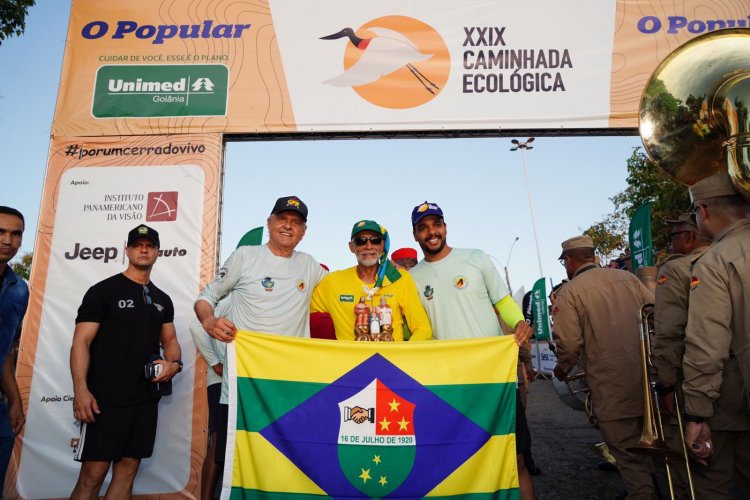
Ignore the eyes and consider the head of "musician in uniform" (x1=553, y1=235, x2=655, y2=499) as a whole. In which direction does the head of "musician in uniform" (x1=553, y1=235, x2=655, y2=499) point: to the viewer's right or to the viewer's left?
to the viewer's left

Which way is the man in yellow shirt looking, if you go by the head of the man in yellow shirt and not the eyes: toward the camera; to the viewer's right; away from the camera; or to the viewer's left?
toward the camera

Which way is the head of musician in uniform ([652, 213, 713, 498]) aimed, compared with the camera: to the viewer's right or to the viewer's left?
to the viewer's left

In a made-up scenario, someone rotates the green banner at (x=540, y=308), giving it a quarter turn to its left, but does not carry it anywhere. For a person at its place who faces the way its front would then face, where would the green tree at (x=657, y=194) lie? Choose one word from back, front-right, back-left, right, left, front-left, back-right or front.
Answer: front-left

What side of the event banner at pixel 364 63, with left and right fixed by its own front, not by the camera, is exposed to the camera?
front

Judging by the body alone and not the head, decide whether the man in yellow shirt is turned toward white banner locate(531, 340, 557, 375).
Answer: no

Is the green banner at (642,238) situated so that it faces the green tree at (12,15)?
no

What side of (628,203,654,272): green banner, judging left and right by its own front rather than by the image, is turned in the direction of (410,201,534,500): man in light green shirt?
front

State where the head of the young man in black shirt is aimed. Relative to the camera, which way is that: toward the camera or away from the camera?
toward the camera

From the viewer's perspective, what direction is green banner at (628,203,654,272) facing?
toward the camera

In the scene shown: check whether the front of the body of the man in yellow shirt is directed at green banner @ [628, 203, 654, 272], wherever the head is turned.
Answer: no

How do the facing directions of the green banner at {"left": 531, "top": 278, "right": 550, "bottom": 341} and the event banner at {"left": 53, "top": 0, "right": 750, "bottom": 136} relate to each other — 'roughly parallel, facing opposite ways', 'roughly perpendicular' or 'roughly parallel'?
roughly parallel

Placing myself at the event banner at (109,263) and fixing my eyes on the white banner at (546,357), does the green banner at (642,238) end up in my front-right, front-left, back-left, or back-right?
front-right

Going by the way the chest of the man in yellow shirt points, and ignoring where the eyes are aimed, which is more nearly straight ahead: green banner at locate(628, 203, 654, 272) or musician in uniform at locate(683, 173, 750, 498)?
the musician in uniform

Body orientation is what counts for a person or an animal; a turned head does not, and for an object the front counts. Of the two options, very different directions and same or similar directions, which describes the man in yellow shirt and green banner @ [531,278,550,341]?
same or similar directions

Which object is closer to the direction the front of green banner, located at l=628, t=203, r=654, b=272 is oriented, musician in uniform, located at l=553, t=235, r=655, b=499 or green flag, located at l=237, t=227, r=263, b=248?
the musician in uniform

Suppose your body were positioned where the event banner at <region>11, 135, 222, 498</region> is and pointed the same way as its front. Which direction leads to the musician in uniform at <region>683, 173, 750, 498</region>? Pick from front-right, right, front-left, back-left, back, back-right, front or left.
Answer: front-left
